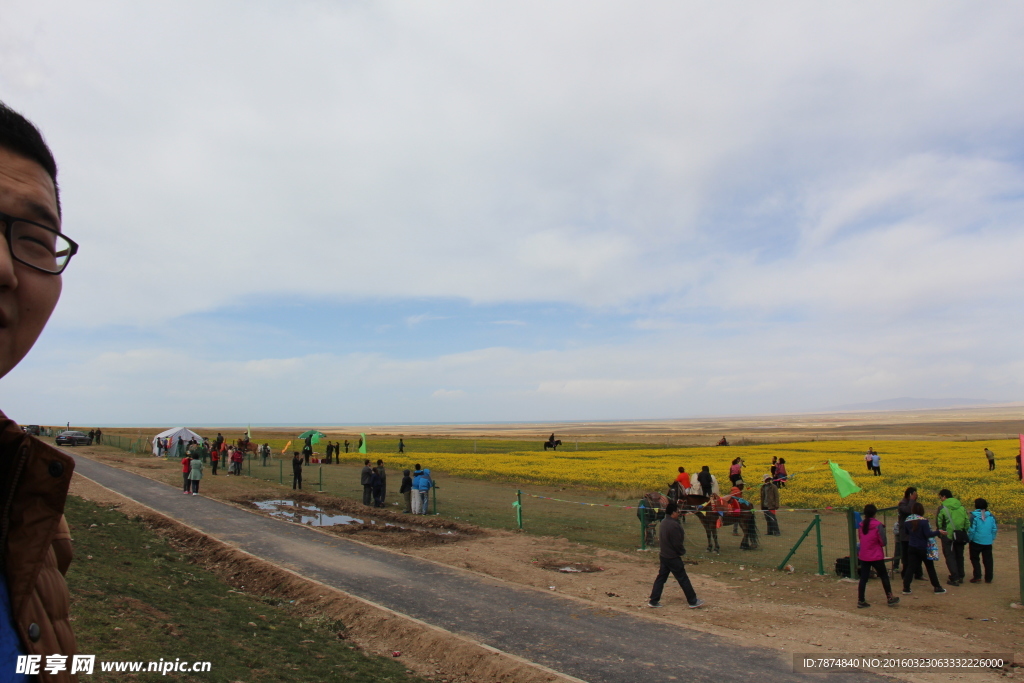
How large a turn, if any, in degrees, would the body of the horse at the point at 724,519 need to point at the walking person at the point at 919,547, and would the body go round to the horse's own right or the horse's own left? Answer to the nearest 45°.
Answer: approximately 135° to the horse's own left

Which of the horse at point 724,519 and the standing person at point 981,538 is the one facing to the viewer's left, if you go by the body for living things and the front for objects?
the horse

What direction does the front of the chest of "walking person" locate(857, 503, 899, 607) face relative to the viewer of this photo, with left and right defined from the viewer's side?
facing away from the viewer and to the right of the viewer

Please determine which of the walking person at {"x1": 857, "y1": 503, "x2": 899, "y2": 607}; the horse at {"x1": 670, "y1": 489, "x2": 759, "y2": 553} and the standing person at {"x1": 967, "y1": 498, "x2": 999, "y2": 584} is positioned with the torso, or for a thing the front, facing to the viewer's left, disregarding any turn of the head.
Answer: the horse

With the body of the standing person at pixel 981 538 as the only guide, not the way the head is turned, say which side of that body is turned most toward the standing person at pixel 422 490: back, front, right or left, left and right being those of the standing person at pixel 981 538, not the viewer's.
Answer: left

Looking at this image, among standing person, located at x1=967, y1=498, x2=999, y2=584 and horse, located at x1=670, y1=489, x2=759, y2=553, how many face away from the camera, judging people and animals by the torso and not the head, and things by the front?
1

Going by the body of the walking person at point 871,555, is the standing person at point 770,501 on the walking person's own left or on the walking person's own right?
on the walking person's own left

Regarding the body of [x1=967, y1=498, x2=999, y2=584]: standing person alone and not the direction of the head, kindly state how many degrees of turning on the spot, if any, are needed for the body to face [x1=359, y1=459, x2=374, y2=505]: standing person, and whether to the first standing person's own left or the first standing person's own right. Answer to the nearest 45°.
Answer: approximately 90° to the first standing person's own left

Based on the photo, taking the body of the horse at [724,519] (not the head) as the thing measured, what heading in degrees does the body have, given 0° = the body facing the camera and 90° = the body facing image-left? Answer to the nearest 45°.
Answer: approximately 90°

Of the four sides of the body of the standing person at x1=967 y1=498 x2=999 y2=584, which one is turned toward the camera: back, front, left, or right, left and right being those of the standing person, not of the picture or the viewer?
back

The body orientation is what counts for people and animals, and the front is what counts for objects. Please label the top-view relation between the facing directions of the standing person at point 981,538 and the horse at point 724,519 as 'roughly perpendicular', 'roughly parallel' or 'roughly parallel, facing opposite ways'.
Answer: roughly perpendicular
